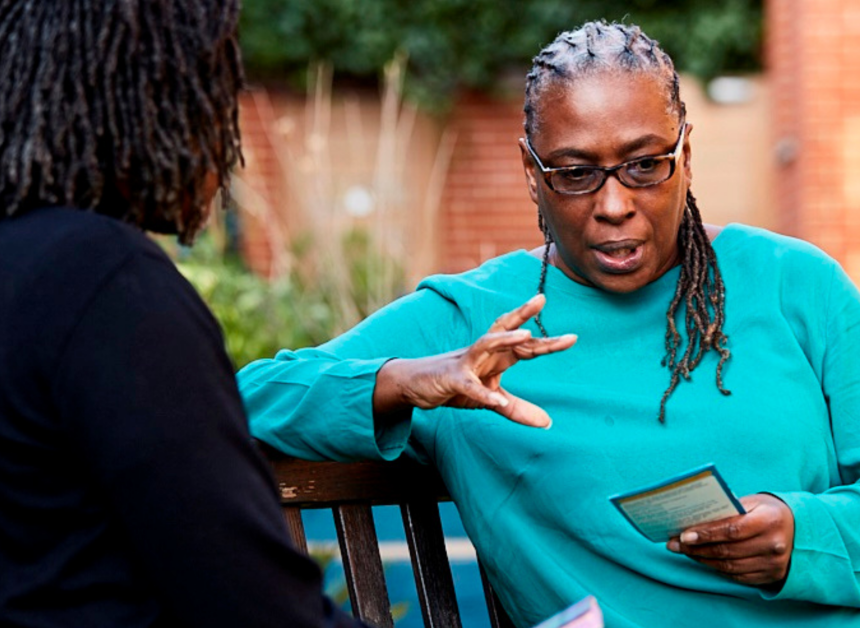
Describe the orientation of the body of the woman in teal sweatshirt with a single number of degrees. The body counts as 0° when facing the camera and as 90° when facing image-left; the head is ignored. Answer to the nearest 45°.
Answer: approximately 0°

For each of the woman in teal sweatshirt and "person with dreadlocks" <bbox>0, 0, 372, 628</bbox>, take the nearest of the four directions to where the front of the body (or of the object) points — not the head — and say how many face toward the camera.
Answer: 1

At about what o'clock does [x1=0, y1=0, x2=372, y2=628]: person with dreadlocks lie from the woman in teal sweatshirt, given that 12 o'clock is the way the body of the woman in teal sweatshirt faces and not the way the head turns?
The person with dreadlocks is roughly at 1 o'clock from the woman in teal sweatshirt.

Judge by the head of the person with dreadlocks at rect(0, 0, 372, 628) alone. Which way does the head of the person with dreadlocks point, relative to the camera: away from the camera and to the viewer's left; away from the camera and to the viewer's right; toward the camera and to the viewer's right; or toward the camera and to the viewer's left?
away from the camera and to the viewer's right

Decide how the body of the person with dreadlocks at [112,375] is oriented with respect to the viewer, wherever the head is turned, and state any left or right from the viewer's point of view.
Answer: facing away from the viewer and to the right of the viewer
